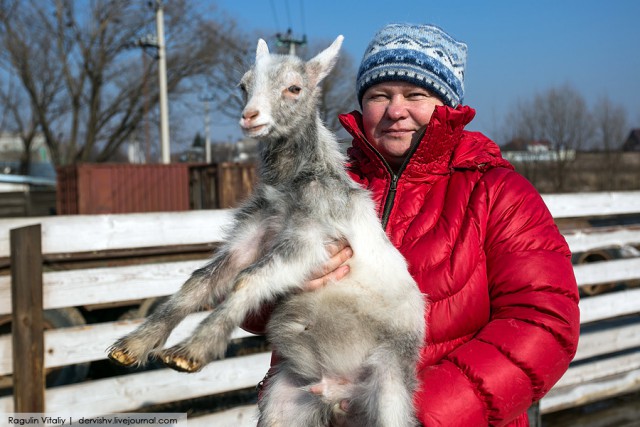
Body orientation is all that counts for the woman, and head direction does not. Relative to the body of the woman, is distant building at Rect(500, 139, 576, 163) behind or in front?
behind

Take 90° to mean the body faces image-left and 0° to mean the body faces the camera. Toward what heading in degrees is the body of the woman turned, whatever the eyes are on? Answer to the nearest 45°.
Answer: approximately 45°

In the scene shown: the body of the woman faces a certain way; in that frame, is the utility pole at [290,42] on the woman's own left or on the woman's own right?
on the woman's own right

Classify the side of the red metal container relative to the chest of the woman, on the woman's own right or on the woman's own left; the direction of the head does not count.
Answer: on the woman's own right
